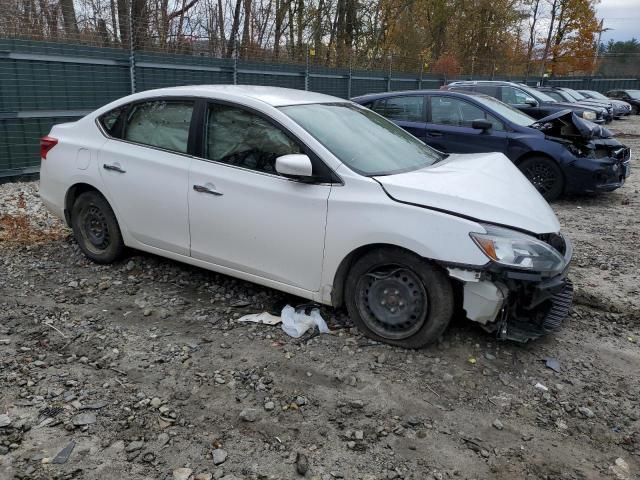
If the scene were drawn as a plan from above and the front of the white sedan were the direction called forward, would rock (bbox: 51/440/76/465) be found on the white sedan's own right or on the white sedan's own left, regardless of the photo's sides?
on the white sedan's own right

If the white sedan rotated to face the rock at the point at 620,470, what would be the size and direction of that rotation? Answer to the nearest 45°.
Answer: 0° — it already faces it

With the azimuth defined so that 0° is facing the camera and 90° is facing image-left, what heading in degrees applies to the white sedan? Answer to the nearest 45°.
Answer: approximately 315°

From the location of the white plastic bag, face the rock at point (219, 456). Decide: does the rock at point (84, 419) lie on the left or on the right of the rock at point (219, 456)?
right

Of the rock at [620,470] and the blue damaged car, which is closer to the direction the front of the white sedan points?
the rock

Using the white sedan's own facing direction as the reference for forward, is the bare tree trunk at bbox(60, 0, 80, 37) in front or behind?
behind

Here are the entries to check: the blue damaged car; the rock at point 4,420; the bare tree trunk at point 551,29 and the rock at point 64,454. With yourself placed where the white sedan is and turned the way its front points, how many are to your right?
2

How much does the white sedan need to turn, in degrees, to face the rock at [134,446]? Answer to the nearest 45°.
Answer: approximately 90° to its right

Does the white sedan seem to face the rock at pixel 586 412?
yes

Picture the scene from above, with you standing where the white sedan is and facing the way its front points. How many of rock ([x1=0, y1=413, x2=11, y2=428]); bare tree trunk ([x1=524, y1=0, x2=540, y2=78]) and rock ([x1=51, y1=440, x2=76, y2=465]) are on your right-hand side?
2
